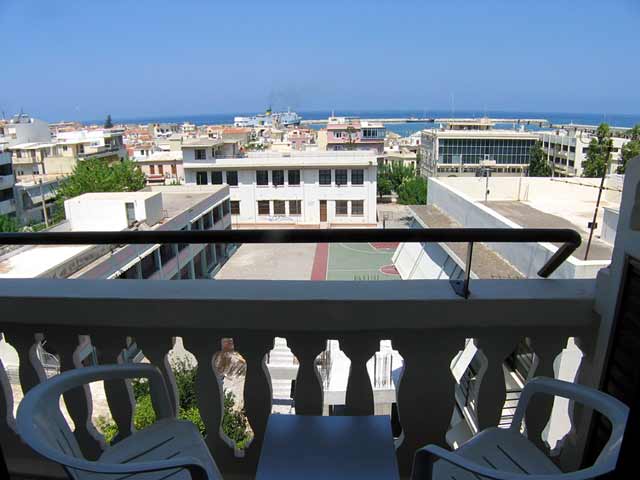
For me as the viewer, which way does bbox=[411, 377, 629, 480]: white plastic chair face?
facing away from the viewer and to the left of the viewer

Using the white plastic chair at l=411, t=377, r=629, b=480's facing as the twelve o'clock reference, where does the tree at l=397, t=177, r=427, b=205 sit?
The tree is roughly at 1 o'clock from the white plastic chair.

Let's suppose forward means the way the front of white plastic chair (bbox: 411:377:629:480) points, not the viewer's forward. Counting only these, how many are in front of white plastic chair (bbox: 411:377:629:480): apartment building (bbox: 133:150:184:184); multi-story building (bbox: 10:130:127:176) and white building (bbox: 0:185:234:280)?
3

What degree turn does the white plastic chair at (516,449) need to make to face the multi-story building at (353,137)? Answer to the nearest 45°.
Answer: approximately 45° to its right

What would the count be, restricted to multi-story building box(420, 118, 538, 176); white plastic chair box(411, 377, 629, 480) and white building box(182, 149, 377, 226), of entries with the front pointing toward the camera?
2

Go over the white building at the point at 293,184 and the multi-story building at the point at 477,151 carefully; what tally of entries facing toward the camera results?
2

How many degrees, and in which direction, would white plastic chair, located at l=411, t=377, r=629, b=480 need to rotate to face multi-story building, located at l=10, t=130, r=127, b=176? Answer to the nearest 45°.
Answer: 0° — it already faces it

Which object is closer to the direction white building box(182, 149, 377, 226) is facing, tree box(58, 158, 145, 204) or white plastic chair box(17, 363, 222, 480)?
the white plastic chair

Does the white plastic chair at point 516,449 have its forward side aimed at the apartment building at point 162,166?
yes

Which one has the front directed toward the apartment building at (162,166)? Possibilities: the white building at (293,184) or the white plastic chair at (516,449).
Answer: the white plastic chair

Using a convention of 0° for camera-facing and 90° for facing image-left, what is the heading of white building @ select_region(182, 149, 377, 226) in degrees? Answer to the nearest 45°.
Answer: approximately 0°
